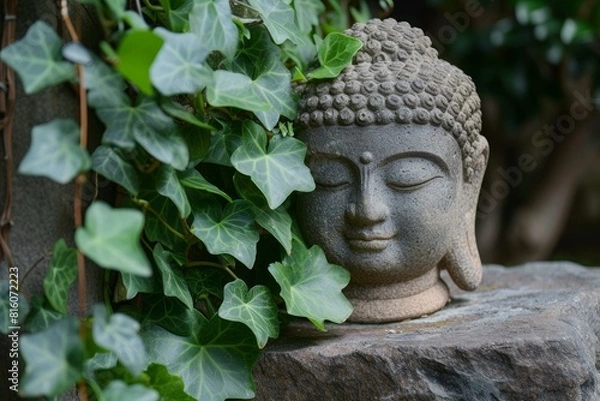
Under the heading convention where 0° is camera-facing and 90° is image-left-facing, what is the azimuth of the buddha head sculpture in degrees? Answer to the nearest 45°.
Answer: approximately 45°
